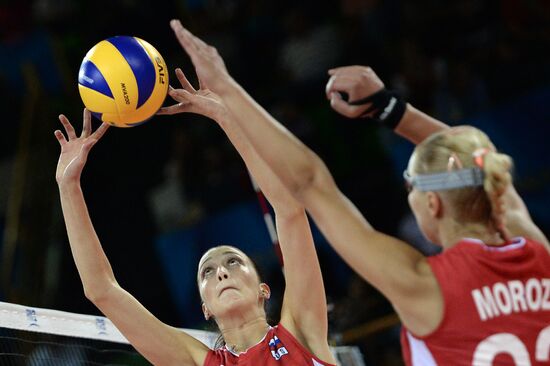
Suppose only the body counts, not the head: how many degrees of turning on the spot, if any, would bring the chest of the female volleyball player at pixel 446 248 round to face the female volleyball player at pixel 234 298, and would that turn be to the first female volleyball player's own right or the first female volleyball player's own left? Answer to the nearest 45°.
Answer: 0° — they already face them

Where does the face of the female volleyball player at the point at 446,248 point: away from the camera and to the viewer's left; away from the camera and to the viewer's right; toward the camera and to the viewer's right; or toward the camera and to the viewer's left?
away from the camera and to the viewer's left

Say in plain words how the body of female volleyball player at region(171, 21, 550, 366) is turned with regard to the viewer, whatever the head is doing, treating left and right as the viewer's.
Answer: facing away from the viewer and to the left of the viewer
